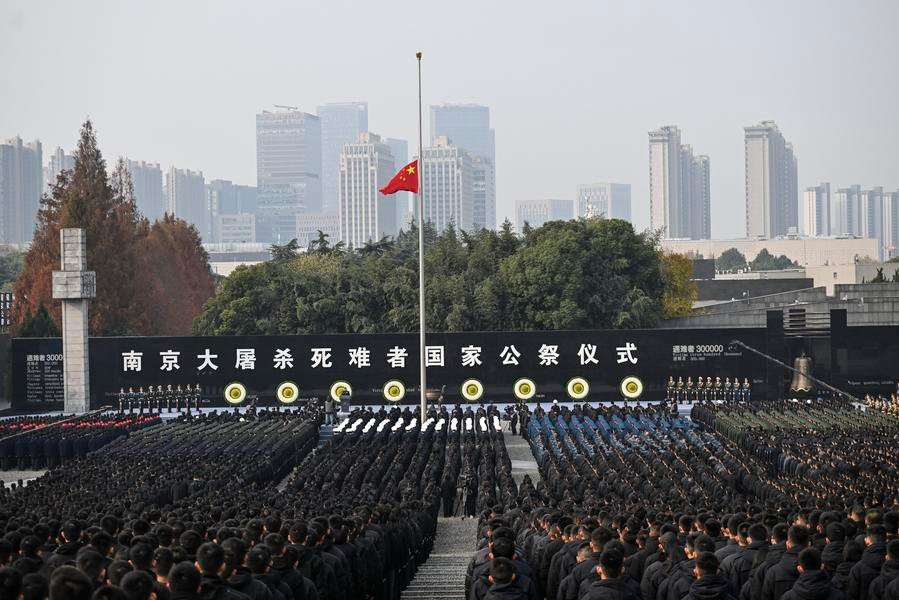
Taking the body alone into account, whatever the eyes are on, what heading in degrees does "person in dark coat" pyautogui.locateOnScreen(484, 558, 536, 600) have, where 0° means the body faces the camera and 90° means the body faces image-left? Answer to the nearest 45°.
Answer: approximately 180°

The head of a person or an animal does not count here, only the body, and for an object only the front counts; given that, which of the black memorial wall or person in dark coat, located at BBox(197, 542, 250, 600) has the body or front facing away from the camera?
the person in dark coat

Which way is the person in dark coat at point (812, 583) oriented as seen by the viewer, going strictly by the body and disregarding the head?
away from the camera

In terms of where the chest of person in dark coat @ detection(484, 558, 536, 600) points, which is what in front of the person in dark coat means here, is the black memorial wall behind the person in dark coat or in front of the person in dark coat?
in front

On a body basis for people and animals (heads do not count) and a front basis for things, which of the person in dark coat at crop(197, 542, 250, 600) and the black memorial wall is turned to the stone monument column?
the person in dark coat

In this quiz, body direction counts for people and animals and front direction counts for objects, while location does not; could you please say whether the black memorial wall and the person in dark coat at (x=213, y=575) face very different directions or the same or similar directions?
very different directions

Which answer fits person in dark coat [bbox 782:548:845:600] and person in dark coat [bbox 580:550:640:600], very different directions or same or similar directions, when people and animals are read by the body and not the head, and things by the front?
same or similar directions

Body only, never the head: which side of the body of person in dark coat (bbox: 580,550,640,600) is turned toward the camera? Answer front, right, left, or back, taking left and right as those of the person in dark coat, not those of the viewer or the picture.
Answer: back

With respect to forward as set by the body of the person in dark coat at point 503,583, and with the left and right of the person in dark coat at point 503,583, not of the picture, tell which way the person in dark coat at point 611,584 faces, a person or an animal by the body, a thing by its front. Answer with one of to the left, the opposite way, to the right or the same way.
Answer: the same way

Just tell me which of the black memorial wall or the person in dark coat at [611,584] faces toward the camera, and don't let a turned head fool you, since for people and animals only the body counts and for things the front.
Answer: the black memorial wall

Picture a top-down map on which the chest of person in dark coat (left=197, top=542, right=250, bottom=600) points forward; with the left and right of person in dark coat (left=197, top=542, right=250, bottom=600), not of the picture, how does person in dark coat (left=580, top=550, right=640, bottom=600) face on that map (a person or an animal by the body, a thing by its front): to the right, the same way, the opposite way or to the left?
the same way

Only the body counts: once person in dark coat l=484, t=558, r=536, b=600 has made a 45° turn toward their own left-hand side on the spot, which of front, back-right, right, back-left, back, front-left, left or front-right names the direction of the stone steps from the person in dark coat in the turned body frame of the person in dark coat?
front-right

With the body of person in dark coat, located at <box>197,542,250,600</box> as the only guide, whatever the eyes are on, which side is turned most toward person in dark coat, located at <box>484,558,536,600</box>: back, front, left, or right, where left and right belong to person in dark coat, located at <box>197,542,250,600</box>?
right

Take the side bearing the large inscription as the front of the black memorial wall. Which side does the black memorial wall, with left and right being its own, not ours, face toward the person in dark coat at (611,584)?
front

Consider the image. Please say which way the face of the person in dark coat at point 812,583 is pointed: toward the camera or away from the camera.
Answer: away from the camera

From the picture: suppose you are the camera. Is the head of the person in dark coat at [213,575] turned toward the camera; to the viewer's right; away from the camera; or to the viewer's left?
away from the camera

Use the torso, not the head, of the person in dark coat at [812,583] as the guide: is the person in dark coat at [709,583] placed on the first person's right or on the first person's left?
on the first person's left

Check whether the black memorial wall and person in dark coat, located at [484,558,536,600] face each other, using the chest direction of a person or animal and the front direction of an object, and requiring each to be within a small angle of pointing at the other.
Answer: yes

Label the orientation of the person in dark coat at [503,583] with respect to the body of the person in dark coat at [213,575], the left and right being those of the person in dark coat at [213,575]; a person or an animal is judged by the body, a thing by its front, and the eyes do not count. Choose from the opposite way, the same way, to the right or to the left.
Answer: the same way
